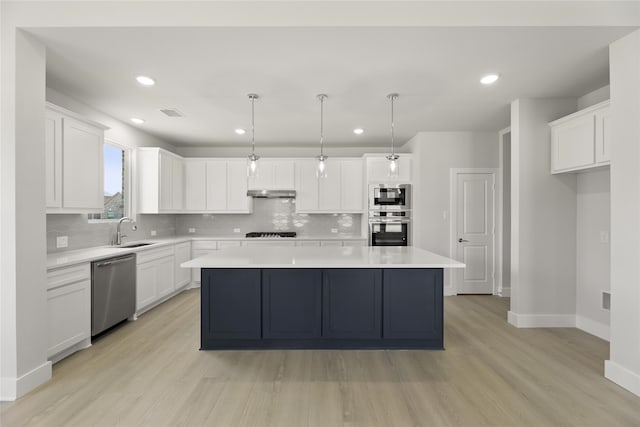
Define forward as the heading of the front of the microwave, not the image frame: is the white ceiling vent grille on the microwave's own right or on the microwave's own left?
on the microwave's own right

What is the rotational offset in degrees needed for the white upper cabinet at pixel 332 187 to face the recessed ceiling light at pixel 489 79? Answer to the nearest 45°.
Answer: approximately 45° to its left

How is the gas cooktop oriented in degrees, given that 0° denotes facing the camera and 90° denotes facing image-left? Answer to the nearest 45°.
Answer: approximately 0°

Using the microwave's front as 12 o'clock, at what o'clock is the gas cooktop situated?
The gas cooktop is roughly at 3 o'clock from the microwave.

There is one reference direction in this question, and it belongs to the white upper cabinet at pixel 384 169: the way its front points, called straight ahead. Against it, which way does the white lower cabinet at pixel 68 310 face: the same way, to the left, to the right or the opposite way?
to the left

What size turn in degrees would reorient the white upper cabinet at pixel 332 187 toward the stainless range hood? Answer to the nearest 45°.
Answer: approximately 90° to its right

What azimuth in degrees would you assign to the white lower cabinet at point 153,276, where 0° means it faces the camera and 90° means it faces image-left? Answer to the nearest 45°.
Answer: approximately 315°

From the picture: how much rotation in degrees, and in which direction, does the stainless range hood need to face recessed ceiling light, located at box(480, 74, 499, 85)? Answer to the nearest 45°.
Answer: approximately 45° to its left

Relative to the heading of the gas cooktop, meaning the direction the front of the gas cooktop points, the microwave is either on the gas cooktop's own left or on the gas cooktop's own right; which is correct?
on the gas cooktop's own left

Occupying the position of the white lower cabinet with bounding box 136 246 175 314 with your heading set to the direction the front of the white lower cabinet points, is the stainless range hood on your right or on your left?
on your left

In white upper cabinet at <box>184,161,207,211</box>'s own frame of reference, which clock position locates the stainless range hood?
The stainless range hood is roughly at 10 o'clock from the white upper cabinet.

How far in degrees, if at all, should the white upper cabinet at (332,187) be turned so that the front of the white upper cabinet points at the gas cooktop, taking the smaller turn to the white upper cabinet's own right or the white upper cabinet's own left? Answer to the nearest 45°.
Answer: approximately 90° to the white upper cabinet's own right
